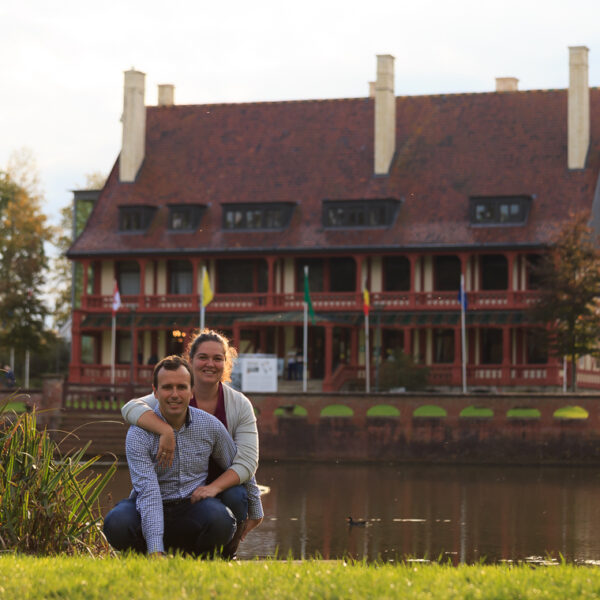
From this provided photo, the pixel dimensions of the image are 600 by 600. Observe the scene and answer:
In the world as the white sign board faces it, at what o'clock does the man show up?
The man is roughly at 12 o'clock from the white sign board.

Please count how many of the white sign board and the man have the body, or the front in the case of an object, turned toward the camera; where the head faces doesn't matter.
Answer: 2

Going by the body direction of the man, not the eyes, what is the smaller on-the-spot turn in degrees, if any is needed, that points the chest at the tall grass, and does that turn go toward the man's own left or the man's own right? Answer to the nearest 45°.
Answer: approximately 135° to the man's own right

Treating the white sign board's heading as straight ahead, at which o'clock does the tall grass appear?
The tall grass is roughly at 12 o'clock from the white sign board.

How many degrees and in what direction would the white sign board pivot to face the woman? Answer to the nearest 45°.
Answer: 0° — it already faces them

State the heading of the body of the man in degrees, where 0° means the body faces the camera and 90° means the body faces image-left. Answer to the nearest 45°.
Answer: approximately 0°

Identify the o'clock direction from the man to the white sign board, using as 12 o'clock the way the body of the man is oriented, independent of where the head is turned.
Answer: The white sign board is roughly at 6 o'clock from the man.
